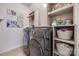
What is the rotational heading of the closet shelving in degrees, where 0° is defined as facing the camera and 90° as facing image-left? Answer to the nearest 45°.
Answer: approximately 45°
